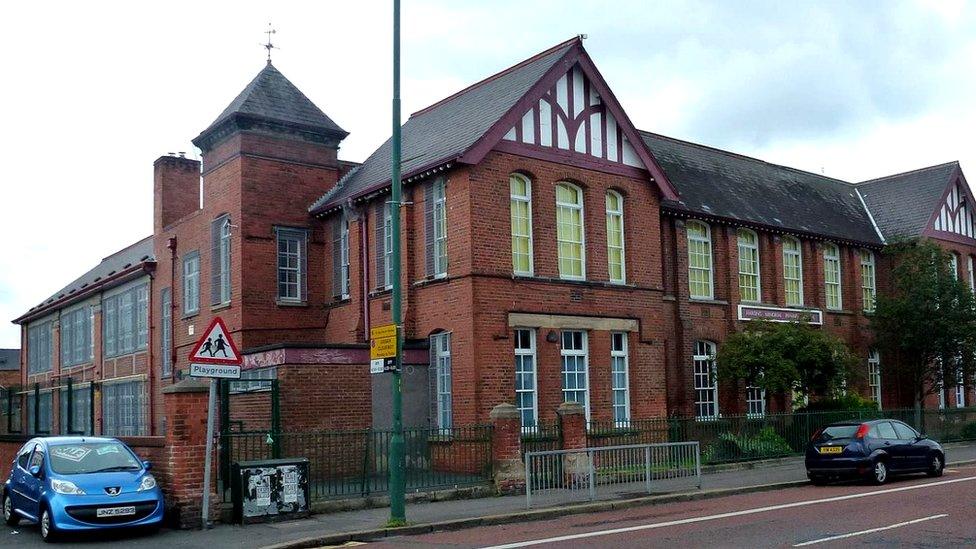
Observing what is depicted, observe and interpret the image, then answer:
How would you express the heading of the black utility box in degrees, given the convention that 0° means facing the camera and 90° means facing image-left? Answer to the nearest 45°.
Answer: approximately 0°

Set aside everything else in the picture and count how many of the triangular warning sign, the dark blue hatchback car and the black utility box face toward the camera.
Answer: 2

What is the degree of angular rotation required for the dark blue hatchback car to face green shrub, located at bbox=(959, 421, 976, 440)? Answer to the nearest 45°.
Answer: approximately 45° to its left

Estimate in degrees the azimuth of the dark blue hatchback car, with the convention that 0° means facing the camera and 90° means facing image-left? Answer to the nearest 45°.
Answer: approximately 225°

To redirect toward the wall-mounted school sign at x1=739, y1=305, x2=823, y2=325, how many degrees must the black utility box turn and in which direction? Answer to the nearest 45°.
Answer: approximately 135° to its left

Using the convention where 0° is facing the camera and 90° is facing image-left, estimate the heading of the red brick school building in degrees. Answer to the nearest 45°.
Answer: approximately 315°

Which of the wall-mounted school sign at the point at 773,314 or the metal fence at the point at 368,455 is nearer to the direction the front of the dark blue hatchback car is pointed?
the wall-mounted school sign

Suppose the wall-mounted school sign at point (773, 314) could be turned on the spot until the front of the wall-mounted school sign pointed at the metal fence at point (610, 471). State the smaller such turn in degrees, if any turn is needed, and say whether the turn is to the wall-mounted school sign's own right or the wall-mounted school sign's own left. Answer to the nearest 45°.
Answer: approximately 45° to the wall-mounted school sign's own right
